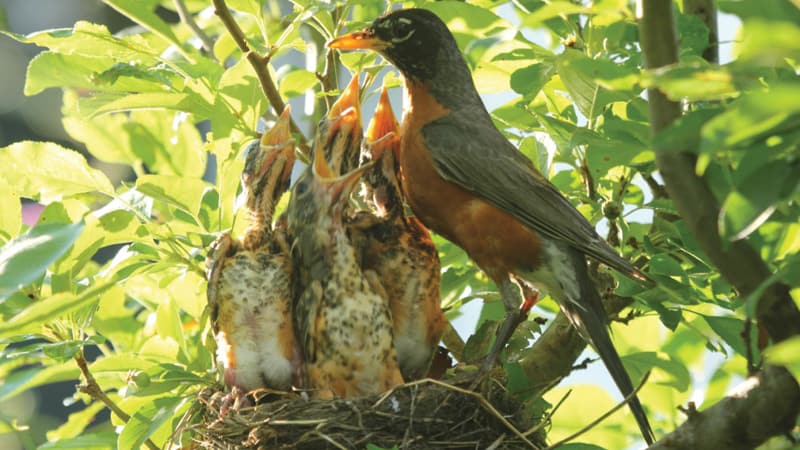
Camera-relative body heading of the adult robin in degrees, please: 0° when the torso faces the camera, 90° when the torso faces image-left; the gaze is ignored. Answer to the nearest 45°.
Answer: approximately 90°

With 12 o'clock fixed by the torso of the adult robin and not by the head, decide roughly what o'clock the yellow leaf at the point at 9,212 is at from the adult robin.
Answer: The yellow leaf is roughly at 11 o'clock from the adult robin.

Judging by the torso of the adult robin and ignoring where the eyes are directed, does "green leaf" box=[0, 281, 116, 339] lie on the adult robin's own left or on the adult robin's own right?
on the adult robin's own right

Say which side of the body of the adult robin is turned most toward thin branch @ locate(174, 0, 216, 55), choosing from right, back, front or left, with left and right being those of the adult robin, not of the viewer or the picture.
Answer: front

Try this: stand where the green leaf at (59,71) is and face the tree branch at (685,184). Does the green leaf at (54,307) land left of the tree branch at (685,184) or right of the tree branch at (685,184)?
right

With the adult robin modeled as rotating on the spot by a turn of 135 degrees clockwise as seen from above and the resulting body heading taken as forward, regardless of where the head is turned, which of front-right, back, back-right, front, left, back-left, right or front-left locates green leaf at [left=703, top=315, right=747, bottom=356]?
right

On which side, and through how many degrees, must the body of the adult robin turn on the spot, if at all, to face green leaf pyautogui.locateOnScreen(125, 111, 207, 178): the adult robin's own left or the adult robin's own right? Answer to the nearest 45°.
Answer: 0° — it already faces it

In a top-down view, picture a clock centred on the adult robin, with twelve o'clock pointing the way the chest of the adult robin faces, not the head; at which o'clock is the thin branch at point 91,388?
The thin branch is roughly at 11 o'clock from the adult robin.
